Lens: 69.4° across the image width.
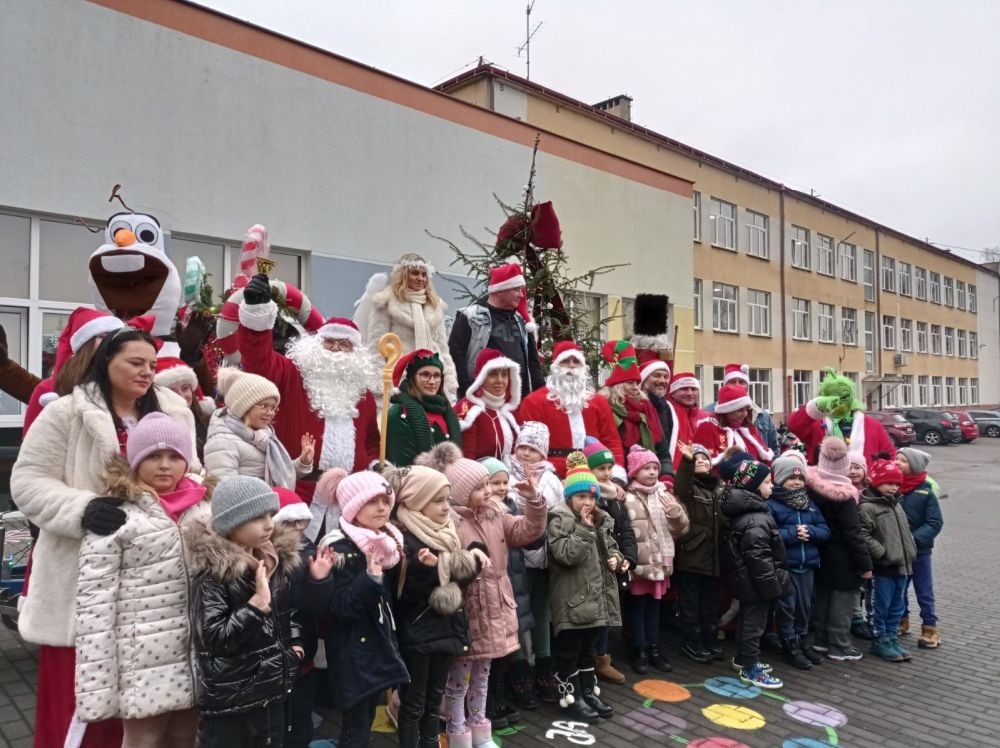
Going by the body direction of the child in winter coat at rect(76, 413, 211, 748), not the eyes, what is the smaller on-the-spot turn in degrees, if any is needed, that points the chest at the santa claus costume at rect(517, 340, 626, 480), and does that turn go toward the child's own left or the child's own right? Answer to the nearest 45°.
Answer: approximately 90° to the child's own left

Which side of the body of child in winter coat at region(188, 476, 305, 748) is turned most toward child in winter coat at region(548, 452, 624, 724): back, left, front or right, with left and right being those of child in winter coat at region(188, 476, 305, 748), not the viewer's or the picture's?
left

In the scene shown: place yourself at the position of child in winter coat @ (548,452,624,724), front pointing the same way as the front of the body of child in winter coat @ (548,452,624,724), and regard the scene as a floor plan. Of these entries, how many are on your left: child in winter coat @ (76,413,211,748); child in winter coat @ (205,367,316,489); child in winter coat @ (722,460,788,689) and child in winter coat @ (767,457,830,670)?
2

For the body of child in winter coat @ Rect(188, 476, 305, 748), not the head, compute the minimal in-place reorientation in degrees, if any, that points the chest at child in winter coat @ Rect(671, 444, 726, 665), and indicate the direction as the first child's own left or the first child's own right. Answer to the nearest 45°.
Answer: approximately 90° to the first child's own left

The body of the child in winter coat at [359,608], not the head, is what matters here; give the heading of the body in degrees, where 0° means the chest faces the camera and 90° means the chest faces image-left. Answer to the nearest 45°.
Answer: approximately 315°

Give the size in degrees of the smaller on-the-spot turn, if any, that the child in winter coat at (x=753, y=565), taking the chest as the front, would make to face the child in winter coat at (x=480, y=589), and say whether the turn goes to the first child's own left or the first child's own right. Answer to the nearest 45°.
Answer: approximately 135° to the first child's own right

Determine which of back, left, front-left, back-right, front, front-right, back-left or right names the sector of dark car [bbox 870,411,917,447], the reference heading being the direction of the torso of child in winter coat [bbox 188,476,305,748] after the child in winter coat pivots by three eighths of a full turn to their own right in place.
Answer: back-right
